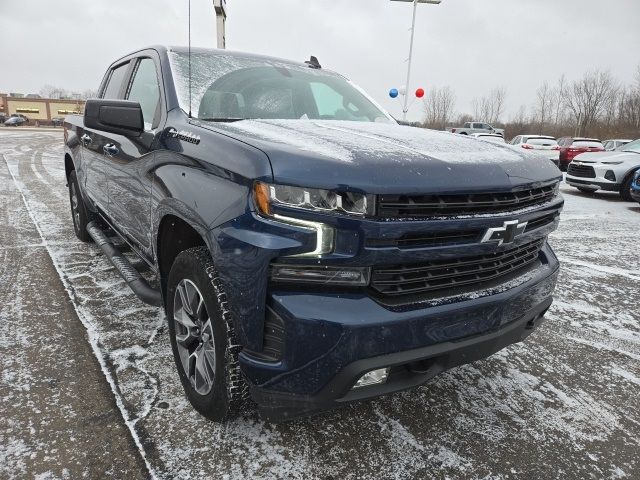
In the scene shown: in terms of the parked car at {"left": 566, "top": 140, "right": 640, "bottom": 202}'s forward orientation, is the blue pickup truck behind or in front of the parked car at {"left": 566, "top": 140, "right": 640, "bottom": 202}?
in front

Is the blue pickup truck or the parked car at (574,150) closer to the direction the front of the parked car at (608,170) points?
the blue pickup truck

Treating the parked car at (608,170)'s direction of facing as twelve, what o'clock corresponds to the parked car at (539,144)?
the parked car at (539,144) is roughly at 4 o'clock from the parked car at (608,170).

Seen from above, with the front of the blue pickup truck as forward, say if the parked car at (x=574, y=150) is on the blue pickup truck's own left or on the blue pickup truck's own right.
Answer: on the blue pickup truck's own left

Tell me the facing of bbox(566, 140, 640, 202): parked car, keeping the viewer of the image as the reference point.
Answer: facing the viewer and to the left of the viewer

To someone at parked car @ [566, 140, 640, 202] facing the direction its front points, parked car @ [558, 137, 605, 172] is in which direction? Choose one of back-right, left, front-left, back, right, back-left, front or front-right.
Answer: back-right

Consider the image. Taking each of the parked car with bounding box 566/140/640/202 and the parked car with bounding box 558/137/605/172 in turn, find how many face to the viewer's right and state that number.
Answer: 0

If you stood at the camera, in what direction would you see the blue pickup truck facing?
facing the viewer and to the right of the viewer

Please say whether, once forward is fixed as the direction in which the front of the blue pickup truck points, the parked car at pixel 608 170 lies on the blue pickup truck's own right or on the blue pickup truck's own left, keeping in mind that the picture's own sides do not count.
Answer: on the blue pickup truck's own left
